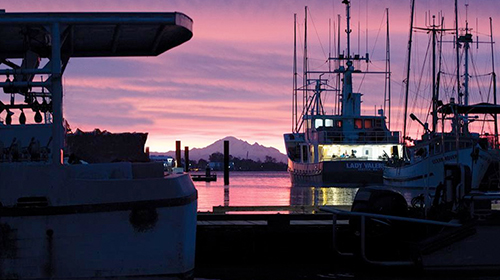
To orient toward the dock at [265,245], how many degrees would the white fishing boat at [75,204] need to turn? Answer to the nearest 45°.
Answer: approximately 135° to its right

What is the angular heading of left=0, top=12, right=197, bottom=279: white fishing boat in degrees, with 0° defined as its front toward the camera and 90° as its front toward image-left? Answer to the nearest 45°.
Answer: approximately 90°
